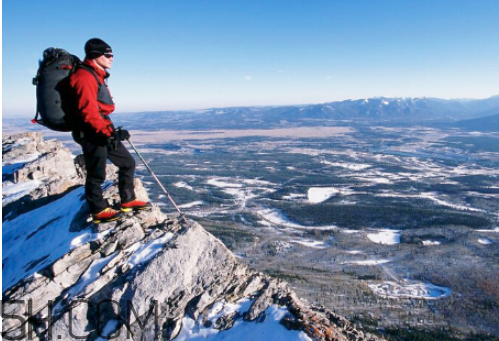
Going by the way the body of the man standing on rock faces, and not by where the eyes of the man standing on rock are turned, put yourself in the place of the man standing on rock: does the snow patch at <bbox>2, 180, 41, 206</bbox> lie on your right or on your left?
on your left

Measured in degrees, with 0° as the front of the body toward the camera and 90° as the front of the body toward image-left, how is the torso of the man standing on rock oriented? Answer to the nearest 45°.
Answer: approximately 270°

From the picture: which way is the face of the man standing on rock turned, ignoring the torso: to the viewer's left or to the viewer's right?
to the viewer's right
